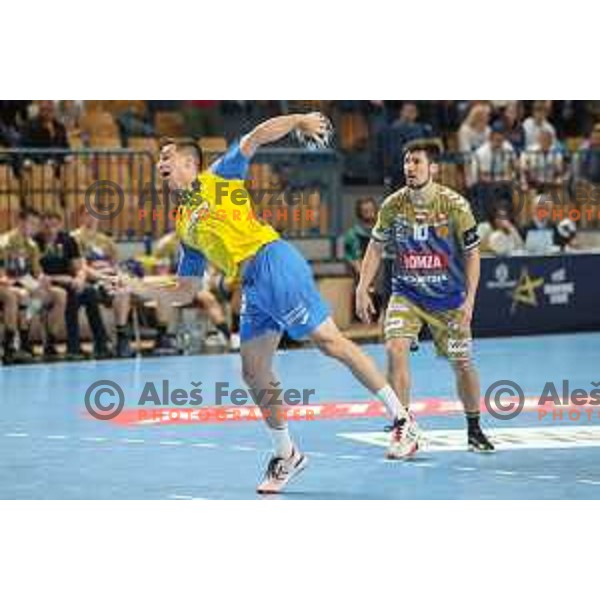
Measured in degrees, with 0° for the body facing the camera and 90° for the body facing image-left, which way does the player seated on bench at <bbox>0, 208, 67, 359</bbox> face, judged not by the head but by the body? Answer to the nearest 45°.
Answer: approximately 315°

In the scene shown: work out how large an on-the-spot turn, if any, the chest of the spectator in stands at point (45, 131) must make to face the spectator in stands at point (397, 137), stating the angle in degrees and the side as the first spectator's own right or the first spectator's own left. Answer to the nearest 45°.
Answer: approximately 90° to the first spectator's own left

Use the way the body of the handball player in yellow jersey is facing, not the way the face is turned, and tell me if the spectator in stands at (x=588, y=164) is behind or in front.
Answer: behind

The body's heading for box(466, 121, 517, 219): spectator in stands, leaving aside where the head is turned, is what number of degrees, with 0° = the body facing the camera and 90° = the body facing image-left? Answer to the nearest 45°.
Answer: approximately 0°
